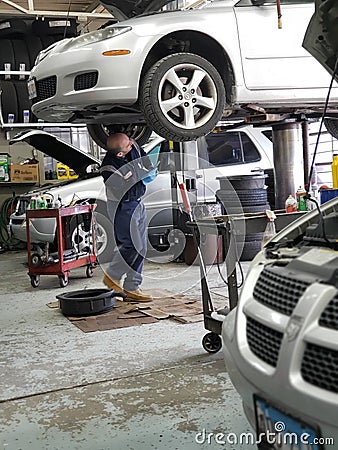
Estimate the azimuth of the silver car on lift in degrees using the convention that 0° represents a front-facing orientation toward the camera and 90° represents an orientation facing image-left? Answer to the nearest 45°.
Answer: approximately 45°
